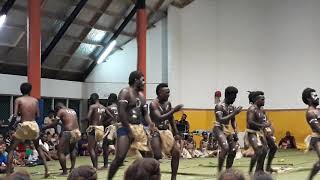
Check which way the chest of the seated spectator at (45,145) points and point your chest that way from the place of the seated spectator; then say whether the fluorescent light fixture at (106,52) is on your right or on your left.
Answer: on your left

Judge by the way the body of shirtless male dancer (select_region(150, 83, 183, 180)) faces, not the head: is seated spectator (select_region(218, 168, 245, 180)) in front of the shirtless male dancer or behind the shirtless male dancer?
in front

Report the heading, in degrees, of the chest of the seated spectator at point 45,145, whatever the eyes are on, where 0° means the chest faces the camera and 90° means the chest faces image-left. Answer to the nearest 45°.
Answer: approximately 315°

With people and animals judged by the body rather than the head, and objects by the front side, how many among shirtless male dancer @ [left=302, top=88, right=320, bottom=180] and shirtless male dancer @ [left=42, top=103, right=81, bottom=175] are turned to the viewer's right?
1

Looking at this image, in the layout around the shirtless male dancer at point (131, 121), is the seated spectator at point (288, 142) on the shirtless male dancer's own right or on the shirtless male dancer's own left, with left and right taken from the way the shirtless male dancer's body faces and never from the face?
on the shirtless male dancer's own left
